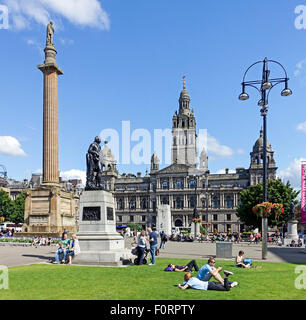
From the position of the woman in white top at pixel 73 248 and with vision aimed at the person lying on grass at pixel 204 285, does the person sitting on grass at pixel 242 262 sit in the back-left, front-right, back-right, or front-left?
front-left

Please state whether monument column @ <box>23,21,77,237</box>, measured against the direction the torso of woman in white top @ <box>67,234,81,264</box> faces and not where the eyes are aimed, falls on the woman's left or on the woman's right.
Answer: on the woman's right

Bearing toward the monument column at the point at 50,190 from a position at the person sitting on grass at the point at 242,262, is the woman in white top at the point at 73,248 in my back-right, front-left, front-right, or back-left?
front-left

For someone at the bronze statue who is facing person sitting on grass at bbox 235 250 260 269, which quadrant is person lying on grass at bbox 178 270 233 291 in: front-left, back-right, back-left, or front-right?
front-right

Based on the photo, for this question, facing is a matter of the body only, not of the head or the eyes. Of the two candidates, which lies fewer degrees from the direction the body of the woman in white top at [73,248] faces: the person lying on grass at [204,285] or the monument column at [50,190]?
the person lying on grass

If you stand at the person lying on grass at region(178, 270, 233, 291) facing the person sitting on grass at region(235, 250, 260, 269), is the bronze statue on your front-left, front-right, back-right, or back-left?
front-left

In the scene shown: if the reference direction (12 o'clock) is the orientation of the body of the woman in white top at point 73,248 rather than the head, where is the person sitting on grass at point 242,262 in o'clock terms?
The person sitting on grass is roughly at 8 o'clock from the woman in white top.
